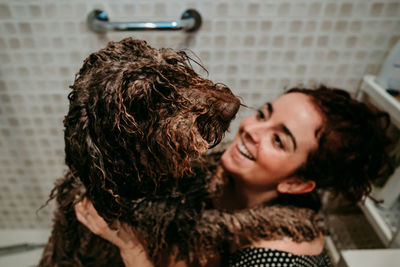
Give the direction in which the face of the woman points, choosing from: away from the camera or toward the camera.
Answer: toward the camera

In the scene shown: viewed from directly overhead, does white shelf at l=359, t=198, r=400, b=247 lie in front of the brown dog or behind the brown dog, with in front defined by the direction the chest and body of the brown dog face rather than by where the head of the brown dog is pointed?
in front

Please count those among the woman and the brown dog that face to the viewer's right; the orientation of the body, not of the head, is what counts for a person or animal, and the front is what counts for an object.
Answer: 1

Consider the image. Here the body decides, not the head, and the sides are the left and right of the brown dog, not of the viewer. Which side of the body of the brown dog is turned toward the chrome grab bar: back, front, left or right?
left

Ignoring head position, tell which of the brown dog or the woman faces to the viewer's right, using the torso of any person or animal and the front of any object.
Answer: the brown dog

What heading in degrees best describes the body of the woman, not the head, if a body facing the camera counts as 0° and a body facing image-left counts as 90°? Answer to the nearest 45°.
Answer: approximately 45°

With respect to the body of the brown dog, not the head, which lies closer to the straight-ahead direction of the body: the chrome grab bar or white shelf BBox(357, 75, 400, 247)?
the white shelf

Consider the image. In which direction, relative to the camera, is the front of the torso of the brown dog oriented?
to the viewer's right
